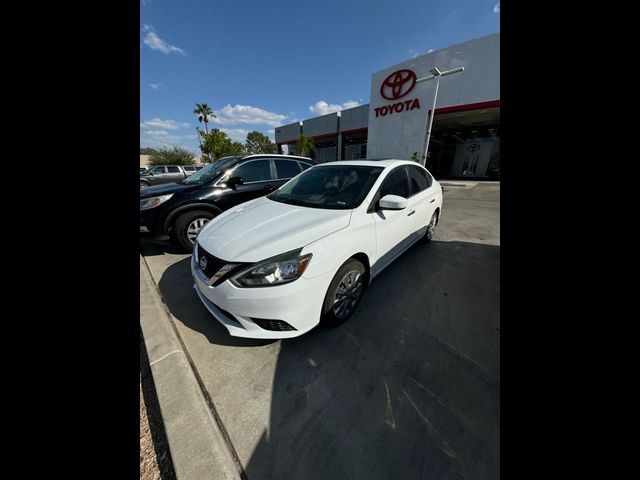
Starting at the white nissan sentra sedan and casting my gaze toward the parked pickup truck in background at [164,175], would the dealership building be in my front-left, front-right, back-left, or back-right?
front-right

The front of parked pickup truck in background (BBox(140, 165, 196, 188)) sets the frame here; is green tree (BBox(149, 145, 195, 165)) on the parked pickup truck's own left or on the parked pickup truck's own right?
on the parked pickup truck's own right

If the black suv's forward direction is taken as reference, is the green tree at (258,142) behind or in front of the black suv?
behind

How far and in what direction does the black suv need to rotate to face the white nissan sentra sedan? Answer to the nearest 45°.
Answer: approximately 45° to its left

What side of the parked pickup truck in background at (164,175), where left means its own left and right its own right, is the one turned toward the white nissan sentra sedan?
left

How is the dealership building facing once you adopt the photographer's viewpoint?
facing the viewer and to the left of the viewer

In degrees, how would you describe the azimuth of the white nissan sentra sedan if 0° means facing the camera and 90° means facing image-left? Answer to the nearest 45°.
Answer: approximately 45°

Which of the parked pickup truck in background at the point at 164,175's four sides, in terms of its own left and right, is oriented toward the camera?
left

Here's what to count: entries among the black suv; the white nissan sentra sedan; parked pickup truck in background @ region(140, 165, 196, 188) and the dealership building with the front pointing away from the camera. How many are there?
0

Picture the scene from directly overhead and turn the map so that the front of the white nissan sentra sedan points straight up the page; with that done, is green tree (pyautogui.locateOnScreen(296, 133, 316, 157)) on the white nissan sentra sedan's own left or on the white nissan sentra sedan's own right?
on the white nissan sentra sedan's own right

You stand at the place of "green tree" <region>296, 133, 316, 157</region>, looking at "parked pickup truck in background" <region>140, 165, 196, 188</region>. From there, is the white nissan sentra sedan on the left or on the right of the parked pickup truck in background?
left
